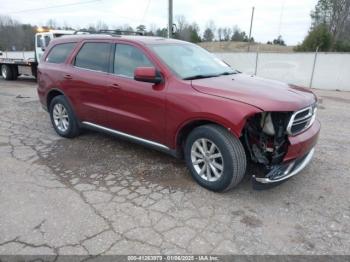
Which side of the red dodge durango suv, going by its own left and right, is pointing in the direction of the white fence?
left

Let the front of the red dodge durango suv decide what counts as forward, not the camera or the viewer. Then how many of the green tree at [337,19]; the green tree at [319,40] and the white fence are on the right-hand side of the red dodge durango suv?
0

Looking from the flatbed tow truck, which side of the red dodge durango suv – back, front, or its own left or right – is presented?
back

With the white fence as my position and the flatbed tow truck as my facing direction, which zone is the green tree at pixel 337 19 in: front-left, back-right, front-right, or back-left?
back-right

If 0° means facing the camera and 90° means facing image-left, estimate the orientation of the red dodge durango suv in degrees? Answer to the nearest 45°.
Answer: approximately 315°

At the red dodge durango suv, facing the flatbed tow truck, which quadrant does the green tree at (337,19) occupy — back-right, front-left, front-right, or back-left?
front-right

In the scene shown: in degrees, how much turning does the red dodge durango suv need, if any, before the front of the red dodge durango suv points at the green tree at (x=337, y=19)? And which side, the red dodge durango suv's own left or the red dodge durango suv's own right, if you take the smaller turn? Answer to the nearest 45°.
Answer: approximately 90° to the red dodge durango suv's own left

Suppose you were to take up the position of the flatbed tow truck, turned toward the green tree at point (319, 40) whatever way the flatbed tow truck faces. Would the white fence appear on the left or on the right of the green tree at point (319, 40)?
right

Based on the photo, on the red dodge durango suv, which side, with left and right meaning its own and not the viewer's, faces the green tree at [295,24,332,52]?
left
